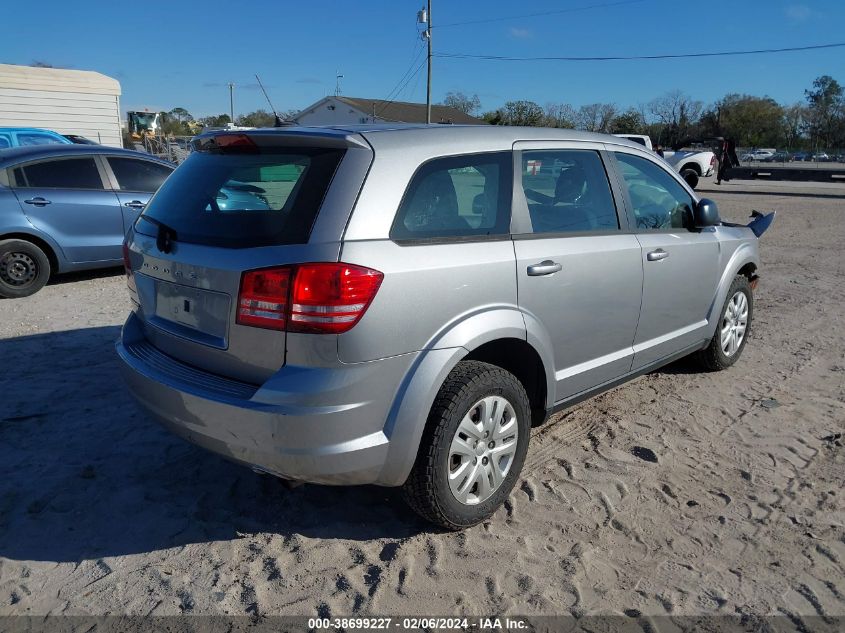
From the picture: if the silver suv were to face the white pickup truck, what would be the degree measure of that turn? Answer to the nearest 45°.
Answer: approximately 45° to its left

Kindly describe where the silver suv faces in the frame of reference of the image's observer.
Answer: facing away from the viewer and to the right of the viewer

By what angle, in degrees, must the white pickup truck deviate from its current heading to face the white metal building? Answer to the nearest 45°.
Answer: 0° — it already faces it

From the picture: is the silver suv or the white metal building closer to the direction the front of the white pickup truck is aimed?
the white metal building

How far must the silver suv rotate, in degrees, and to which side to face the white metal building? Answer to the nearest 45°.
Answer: approximately 90° to its left
